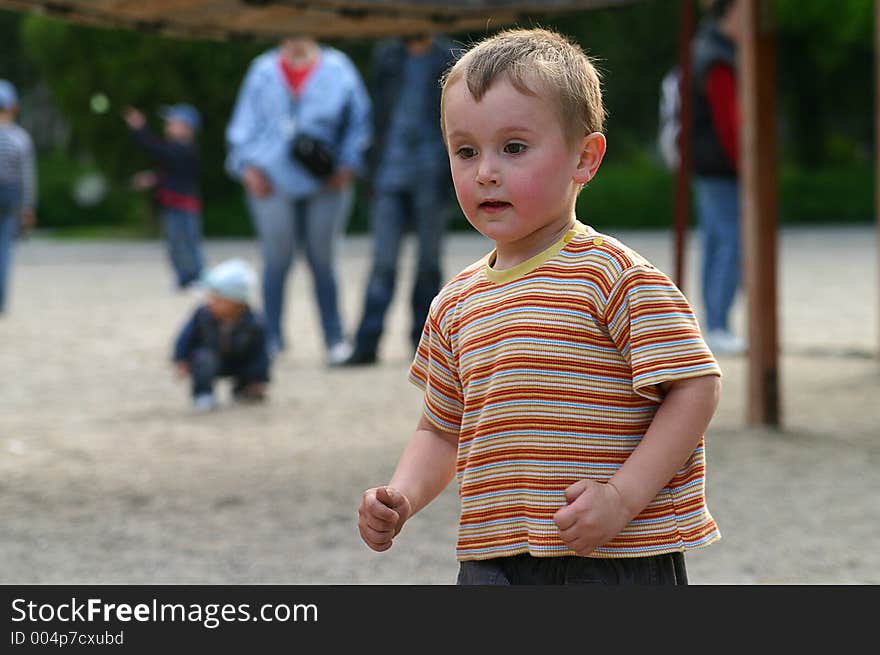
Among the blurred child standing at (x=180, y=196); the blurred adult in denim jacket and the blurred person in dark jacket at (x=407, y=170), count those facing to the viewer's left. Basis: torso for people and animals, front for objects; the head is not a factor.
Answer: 1

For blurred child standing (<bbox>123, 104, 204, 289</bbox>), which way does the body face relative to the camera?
to the viewer's left

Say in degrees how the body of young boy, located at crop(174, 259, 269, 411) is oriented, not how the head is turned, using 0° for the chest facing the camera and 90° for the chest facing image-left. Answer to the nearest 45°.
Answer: approximately 0°

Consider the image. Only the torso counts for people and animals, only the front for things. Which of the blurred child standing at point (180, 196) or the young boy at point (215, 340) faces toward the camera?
the young boy

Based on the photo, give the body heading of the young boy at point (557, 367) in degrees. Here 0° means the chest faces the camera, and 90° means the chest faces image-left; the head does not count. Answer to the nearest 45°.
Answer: approximately 45°

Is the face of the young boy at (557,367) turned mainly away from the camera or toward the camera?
toward the camera

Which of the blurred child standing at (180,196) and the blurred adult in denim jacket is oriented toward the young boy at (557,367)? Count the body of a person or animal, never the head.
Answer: the blurred adult in denim jacket

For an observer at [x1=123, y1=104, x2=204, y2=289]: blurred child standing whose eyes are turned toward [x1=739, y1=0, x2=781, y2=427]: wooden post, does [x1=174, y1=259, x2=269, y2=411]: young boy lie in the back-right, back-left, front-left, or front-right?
front-right

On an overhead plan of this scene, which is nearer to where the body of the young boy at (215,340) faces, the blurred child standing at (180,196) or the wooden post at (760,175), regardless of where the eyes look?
the wooden post

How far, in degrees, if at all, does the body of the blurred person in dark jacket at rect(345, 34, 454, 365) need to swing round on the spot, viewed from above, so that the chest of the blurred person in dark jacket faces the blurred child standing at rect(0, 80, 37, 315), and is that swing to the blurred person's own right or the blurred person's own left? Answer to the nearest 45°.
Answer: approximately 135° to the blurred person's own right

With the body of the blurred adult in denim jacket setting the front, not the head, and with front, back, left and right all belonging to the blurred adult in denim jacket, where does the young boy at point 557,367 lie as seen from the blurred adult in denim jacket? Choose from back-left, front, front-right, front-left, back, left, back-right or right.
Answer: front

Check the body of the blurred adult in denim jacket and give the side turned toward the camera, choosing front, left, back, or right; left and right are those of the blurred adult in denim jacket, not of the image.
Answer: front

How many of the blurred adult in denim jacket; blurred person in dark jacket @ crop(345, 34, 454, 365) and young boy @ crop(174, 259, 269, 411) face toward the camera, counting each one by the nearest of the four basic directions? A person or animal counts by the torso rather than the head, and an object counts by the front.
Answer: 3

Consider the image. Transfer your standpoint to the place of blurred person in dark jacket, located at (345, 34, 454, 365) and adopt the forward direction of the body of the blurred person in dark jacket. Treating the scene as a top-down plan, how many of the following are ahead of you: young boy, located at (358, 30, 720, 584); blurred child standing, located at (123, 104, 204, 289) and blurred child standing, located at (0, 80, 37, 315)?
1
